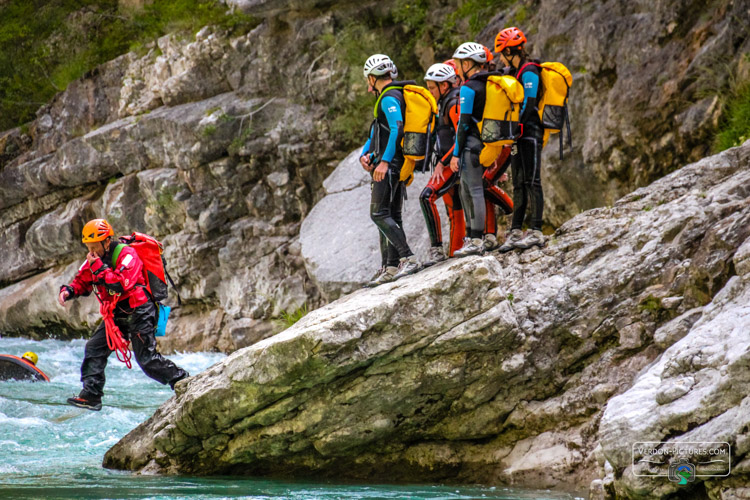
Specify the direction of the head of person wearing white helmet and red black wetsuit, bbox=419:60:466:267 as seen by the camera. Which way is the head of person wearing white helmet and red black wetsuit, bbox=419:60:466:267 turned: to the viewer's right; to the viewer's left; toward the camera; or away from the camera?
to the viewer's left

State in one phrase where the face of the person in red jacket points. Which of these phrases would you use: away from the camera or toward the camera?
toward the camera

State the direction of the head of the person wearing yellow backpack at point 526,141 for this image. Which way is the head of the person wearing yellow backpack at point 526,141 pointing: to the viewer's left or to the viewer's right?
to the viewer's left

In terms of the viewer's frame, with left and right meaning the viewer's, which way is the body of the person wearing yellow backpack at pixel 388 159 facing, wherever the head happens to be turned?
facing to the left of the viewer

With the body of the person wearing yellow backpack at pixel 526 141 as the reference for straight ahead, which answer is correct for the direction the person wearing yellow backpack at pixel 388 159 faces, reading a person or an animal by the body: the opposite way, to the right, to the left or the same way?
the same way

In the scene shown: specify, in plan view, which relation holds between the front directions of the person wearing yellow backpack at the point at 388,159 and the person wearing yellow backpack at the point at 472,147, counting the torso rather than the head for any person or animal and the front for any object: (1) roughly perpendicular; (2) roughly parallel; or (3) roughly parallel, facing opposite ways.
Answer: roughly parallel

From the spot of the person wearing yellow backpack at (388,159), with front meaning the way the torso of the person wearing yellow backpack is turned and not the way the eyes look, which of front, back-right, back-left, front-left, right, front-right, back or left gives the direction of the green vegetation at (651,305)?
back-left

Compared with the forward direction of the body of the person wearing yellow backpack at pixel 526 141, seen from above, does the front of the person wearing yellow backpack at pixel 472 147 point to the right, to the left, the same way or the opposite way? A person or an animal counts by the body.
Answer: the same way

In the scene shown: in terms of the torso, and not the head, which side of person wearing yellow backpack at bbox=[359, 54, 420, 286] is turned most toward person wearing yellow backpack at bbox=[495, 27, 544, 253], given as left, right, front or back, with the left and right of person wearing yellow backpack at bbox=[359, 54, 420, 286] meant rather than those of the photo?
back

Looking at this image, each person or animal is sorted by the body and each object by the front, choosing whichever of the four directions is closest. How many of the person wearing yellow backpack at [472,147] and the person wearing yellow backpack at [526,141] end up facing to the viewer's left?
2

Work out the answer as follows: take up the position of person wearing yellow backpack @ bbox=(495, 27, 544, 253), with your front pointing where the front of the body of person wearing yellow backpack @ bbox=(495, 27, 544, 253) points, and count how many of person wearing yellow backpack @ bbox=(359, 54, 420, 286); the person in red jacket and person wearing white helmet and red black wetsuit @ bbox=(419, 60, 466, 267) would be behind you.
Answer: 0

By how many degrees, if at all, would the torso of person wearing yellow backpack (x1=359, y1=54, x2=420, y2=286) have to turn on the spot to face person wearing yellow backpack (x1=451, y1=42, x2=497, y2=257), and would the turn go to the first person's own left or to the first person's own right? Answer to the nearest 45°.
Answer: approximately 135° to the first person's own left

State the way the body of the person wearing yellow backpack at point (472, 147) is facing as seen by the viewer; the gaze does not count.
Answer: to the viewer's left

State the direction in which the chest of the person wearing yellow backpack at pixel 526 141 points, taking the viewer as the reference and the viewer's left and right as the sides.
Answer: facing to the left of the viewer
